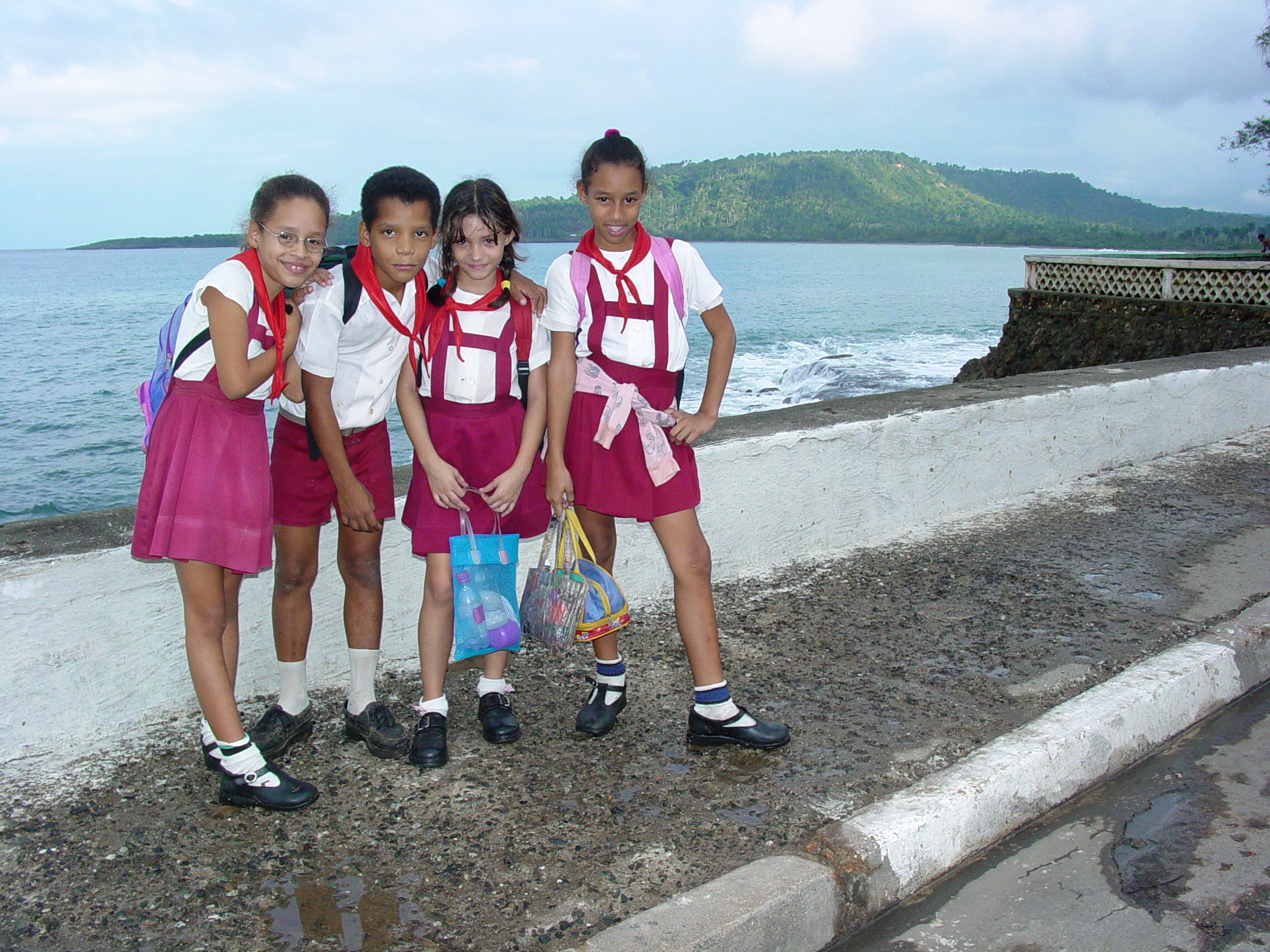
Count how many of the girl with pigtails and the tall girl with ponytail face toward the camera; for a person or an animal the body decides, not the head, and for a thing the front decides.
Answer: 2

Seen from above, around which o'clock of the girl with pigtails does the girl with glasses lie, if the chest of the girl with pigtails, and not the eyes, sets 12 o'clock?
The girl with glasses is roughly at 2 o'clock from the girl with pigtails.

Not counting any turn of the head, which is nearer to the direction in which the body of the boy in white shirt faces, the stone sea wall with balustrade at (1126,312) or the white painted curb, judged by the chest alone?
the white painted curb

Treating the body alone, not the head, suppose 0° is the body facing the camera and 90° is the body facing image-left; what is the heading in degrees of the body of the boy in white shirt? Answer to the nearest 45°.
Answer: approximately 315°

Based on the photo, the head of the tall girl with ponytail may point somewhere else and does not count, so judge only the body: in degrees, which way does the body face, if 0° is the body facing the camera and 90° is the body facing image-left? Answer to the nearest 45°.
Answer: approximately 0°
